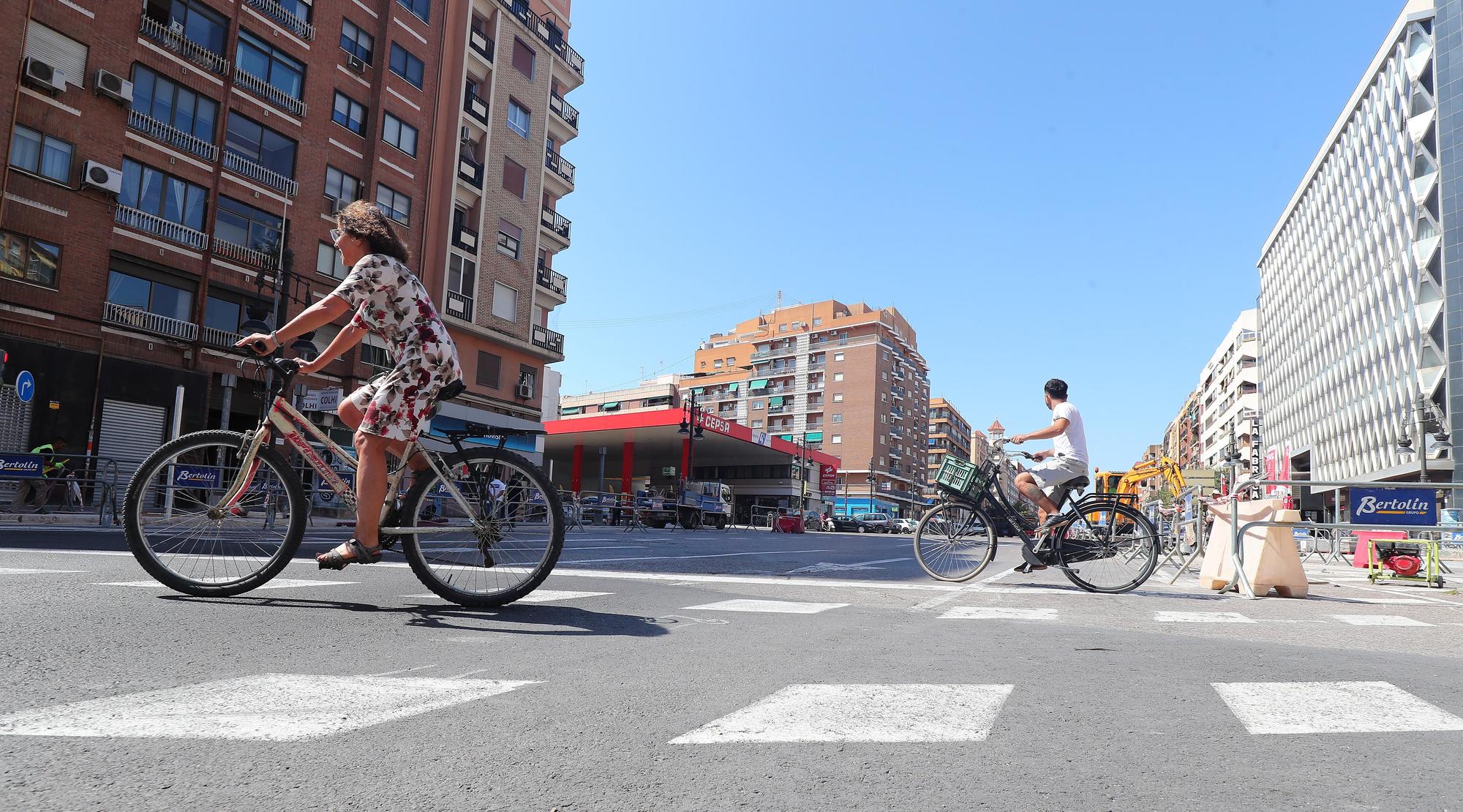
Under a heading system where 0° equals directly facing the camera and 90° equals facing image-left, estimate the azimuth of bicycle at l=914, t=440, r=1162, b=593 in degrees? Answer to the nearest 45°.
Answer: approximately 90°

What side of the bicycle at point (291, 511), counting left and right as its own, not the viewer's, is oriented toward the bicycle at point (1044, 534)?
back

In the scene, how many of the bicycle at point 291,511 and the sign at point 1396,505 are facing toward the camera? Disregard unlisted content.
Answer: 1

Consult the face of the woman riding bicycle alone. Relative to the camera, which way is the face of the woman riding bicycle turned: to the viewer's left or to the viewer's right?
to the viewer's left

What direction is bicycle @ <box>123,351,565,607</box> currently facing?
to the viewer's left

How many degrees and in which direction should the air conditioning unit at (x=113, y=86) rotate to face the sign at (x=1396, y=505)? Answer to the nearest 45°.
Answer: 0° — it already faces it

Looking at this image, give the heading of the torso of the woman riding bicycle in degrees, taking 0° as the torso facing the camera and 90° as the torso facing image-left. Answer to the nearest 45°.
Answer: approximately 90°

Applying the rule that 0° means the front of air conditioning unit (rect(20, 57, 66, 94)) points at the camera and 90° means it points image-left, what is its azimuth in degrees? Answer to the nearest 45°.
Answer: approximately 315°

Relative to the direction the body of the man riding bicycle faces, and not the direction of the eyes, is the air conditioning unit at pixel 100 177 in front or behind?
in front

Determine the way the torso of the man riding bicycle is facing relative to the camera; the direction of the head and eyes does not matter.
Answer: to the viewer's left

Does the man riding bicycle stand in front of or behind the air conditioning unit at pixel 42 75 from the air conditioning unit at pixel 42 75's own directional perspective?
in front

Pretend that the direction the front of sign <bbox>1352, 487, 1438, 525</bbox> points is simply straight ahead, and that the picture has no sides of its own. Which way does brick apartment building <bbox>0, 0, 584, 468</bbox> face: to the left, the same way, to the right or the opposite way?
to the left

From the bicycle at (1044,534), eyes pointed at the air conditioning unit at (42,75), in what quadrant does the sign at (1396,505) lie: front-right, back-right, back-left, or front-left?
back-right
